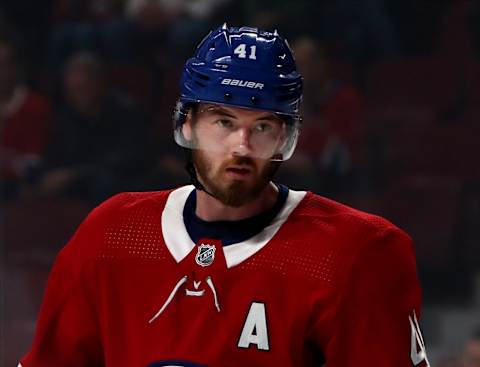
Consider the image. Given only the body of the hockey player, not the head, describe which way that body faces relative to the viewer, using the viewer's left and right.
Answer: facing the viewer

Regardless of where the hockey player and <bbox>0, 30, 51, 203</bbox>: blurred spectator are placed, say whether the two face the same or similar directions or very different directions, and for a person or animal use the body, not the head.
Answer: same or similar directions

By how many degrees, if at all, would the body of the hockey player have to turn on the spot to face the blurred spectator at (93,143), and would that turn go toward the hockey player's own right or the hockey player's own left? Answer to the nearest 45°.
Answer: approximately 180°

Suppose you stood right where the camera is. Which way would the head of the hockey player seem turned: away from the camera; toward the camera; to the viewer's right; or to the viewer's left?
toward the camera

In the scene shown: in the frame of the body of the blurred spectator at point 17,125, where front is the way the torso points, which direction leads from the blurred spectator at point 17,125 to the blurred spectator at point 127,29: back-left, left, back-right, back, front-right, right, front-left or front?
left

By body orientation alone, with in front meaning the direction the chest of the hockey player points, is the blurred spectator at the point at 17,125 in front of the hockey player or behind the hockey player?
behind

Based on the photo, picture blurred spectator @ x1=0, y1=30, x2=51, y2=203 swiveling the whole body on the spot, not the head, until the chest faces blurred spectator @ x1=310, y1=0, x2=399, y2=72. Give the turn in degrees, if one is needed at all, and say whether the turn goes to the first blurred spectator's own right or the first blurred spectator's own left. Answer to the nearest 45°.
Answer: approximately 90° to the first blurred spectator's own left

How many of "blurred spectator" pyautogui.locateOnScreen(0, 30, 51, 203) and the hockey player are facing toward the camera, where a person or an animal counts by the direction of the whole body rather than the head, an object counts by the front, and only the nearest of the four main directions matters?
2

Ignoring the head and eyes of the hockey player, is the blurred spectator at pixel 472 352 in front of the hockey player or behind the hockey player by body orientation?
behind

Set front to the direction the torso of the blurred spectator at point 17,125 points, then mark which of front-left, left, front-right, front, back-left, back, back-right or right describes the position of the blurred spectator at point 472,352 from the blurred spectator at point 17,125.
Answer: front-left

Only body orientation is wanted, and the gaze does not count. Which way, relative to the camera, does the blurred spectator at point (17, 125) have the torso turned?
toward the camera
